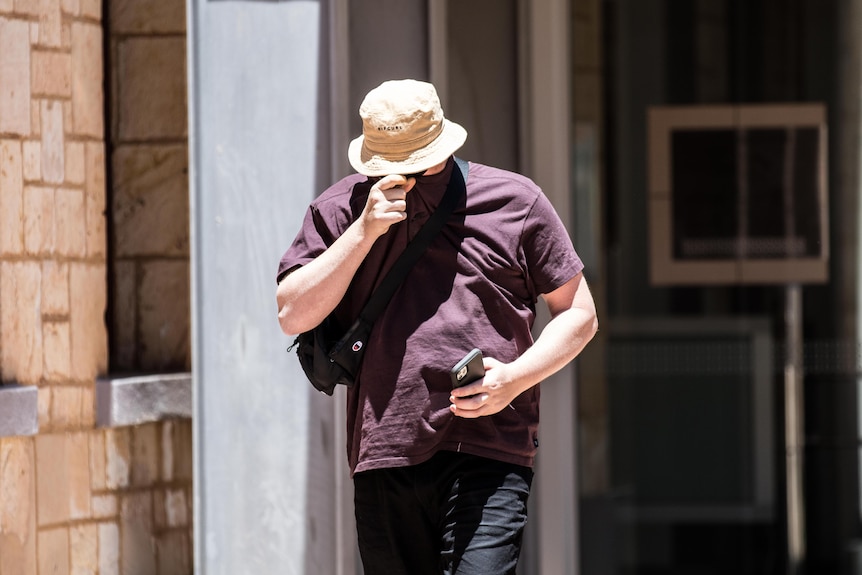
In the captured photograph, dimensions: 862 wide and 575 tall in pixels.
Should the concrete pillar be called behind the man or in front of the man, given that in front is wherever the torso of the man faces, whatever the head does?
behind

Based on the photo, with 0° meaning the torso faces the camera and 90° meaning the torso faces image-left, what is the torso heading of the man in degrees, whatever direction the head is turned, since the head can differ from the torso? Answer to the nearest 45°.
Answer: approximately 0°
